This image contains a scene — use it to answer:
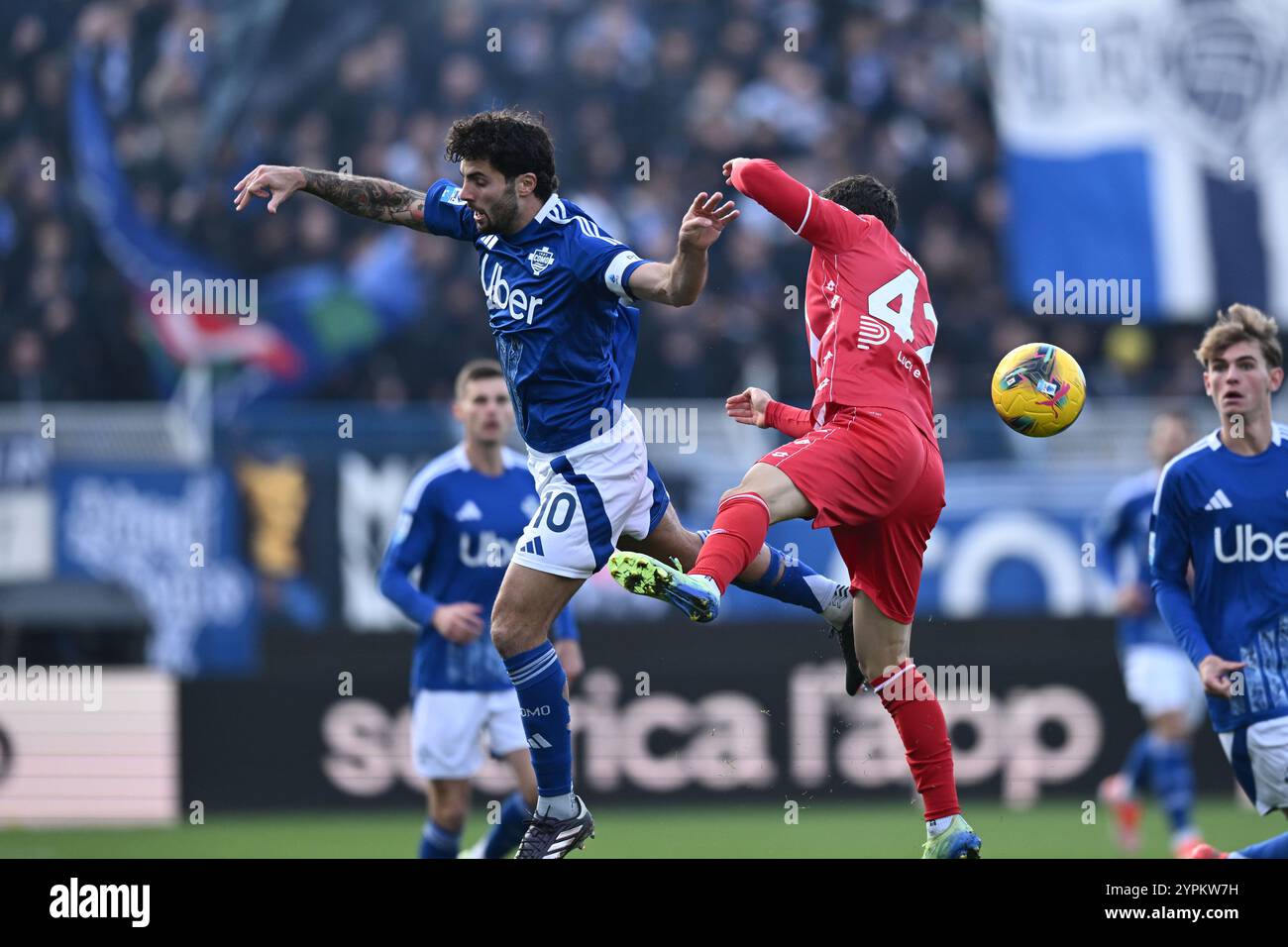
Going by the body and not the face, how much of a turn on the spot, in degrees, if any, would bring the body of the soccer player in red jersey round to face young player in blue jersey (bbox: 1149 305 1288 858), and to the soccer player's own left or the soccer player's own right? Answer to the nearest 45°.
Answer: approximately 135° to the soccer player's own right

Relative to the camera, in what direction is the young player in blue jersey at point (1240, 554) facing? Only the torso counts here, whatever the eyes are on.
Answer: toward the camera

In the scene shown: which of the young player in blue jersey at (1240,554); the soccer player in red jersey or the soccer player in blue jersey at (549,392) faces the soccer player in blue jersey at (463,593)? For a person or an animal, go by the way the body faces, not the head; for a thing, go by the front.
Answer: the soccer player in red jersey

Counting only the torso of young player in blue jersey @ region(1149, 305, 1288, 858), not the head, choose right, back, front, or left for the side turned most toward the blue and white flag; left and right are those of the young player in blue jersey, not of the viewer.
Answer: back

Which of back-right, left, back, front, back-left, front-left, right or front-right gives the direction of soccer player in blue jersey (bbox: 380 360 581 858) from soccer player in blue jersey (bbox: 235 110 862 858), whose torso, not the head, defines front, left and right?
back-right

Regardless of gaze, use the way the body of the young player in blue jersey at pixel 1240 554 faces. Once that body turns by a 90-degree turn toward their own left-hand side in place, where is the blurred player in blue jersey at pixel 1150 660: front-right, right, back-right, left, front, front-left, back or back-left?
left

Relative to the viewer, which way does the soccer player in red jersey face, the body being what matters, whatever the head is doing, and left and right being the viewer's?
facing away from the viewer and to the left of the viewer

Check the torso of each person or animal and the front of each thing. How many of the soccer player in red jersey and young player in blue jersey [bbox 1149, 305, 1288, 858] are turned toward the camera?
1

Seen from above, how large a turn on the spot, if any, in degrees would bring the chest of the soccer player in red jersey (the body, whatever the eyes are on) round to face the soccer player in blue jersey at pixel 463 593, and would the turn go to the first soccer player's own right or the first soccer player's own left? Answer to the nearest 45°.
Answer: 0° — they already face them
